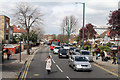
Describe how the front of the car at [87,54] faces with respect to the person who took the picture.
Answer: facing the viewer and to the right of the viewer
